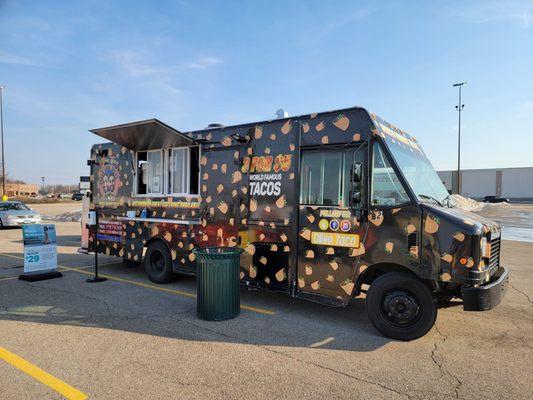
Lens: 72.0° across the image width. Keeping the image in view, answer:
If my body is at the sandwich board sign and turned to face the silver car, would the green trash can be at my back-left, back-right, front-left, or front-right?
back-right

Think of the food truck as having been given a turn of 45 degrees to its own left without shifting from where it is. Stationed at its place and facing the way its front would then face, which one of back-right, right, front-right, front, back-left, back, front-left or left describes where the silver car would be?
back-left

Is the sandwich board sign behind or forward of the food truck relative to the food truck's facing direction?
behind

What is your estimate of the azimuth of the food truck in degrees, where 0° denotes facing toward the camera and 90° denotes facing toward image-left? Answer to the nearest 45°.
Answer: approximately 315°
